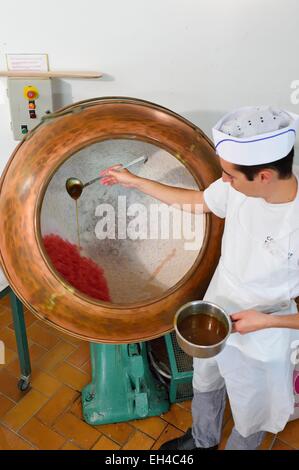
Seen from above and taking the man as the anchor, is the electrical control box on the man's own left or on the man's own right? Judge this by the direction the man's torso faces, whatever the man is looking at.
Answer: on the man's own right

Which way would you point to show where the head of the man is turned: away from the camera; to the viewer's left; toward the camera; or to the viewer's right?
to the viewer's left

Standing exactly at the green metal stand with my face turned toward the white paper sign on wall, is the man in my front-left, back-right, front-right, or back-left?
back-right

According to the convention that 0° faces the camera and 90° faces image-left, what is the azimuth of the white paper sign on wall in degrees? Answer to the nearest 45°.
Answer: approximately 0°

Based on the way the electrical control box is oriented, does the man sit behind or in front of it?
in front

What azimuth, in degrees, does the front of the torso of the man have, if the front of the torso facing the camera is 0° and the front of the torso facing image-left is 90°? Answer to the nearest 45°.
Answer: approximately 45°

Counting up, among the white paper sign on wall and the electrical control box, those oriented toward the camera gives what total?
2
